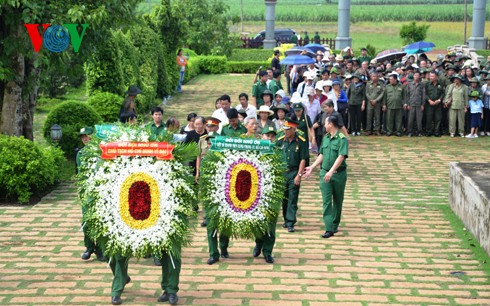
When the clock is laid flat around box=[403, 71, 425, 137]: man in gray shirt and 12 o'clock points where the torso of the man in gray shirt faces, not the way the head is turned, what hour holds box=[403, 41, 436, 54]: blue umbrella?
The blue umbrella is roughly at 6 o'clock from the man in gray shirt.

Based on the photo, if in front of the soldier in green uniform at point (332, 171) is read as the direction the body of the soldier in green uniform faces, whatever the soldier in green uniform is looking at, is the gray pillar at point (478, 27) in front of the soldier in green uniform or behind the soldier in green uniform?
behind

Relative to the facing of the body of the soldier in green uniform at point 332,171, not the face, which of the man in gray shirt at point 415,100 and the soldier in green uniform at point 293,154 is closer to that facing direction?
the soldier in green uniform

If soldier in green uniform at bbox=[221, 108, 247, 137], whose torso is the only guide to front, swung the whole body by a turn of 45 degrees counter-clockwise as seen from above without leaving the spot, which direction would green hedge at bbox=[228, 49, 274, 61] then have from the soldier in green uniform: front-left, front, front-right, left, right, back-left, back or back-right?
back-left

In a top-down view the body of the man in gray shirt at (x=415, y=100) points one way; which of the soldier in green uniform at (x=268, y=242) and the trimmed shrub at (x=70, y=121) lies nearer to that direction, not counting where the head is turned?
the soldier in green uniform

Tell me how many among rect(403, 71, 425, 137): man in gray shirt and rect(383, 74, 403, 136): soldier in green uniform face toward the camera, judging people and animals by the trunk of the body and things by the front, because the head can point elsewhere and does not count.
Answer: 2

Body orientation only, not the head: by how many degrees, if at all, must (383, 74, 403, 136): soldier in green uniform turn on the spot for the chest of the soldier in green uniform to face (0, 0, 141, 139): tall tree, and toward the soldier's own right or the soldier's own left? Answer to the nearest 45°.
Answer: approximately 45° to the soldier's own right

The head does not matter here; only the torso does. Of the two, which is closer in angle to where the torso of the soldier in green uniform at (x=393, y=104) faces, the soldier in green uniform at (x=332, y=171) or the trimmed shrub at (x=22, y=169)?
the soldier in green uniform

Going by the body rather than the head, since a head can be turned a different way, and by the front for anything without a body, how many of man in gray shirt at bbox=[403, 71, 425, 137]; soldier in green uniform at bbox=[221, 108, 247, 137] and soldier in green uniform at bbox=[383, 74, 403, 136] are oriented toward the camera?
3

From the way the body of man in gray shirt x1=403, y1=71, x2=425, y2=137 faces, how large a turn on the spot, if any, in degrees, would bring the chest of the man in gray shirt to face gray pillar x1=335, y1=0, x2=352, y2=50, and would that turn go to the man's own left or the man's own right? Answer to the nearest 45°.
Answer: approximately 180°

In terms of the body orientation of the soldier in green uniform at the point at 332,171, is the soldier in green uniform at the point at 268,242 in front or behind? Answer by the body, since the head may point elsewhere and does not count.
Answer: in front

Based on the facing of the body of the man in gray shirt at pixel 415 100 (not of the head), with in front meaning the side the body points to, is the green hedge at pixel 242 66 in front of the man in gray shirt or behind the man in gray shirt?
behind

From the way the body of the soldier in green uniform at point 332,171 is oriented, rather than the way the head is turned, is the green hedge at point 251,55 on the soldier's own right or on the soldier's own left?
on the soldier's own right
